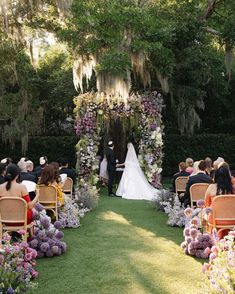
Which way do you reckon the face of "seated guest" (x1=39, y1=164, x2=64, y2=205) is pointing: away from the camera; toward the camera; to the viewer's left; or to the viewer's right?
away from the camera

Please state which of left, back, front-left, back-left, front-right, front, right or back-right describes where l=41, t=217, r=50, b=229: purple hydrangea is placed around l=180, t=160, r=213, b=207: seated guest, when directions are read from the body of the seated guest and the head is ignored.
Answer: back-left

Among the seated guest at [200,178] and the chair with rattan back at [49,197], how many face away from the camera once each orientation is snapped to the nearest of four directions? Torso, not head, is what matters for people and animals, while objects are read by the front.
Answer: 2

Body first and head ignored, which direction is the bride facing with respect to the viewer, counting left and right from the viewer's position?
facing away from the viewer and to the left of the viewer

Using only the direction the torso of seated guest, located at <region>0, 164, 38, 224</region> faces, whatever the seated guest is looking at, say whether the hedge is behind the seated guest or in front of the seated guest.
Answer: in front

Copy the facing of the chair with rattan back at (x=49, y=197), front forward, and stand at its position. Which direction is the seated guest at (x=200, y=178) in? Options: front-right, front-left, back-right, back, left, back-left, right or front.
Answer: right

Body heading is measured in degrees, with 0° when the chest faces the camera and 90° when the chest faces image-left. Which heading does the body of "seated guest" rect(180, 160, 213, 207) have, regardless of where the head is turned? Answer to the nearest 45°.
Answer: approximately 180°

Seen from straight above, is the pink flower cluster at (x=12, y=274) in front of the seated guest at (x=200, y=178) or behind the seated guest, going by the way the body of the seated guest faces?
behind

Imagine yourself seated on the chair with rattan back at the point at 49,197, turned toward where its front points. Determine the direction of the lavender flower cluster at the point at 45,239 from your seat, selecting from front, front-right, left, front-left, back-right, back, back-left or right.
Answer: back

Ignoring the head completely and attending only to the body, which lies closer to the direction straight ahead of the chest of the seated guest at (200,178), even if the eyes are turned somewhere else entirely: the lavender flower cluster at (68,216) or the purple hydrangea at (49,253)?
the lavender flower cluster

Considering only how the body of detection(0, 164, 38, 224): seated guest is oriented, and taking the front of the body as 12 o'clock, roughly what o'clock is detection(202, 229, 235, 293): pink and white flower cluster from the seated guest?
The pink and white flower cluster is roughly at 5 o'clock from the seated guest.

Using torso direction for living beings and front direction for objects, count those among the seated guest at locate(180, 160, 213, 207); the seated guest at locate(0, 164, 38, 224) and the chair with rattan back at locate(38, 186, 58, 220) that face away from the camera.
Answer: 3

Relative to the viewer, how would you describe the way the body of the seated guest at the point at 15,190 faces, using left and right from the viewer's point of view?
facing away from the viewer
